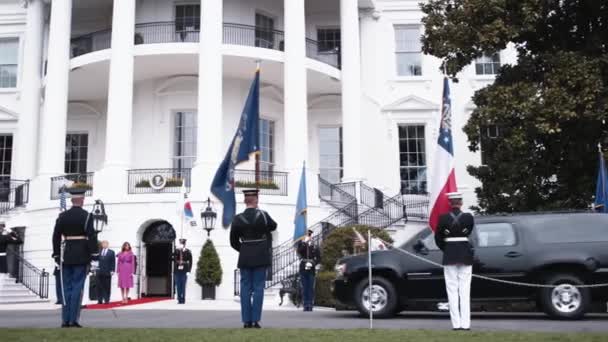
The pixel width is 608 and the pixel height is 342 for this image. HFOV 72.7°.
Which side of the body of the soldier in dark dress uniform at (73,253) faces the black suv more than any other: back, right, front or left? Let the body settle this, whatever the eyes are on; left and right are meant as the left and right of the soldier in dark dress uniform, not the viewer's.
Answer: right

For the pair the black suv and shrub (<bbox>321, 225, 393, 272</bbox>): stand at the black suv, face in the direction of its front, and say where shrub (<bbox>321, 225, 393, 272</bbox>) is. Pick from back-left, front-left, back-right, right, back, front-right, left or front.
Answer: front-right

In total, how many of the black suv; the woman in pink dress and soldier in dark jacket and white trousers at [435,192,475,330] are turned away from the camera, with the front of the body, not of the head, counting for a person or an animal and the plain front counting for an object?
1

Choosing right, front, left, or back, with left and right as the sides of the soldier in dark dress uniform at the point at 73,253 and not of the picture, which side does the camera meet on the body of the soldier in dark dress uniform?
back

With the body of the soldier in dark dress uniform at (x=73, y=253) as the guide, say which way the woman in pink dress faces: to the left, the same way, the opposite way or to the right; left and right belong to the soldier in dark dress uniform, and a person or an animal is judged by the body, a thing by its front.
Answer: the opposite way

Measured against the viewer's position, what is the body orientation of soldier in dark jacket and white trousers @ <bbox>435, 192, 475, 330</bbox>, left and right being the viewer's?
facing away from the viewer

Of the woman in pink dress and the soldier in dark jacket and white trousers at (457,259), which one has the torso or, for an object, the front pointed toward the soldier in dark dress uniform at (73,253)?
the woman in pink dress

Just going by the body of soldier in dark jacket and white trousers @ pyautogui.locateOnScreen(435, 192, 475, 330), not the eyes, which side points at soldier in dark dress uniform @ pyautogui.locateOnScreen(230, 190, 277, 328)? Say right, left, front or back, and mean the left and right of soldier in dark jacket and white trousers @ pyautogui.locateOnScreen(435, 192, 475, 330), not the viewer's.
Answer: left

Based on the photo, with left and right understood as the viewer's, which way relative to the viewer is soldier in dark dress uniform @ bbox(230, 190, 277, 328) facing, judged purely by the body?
facing away from the viewer

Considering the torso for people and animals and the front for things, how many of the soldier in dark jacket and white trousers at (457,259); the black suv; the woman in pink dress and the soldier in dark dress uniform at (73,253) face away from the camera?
2

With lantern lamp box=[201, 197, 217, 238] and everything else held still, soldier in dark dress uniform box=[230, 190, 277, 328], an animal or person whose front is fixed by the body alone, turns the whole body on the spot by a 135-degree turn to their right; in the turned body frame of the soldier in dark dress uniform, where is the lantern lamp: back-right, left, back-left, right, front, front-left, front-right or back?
back-left

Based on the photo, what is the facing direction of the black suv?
to the viewer's left

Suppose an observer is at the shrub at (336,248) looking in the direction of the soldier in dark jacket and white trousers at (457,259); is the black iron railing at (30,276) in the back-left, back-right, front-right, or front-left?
back-right
